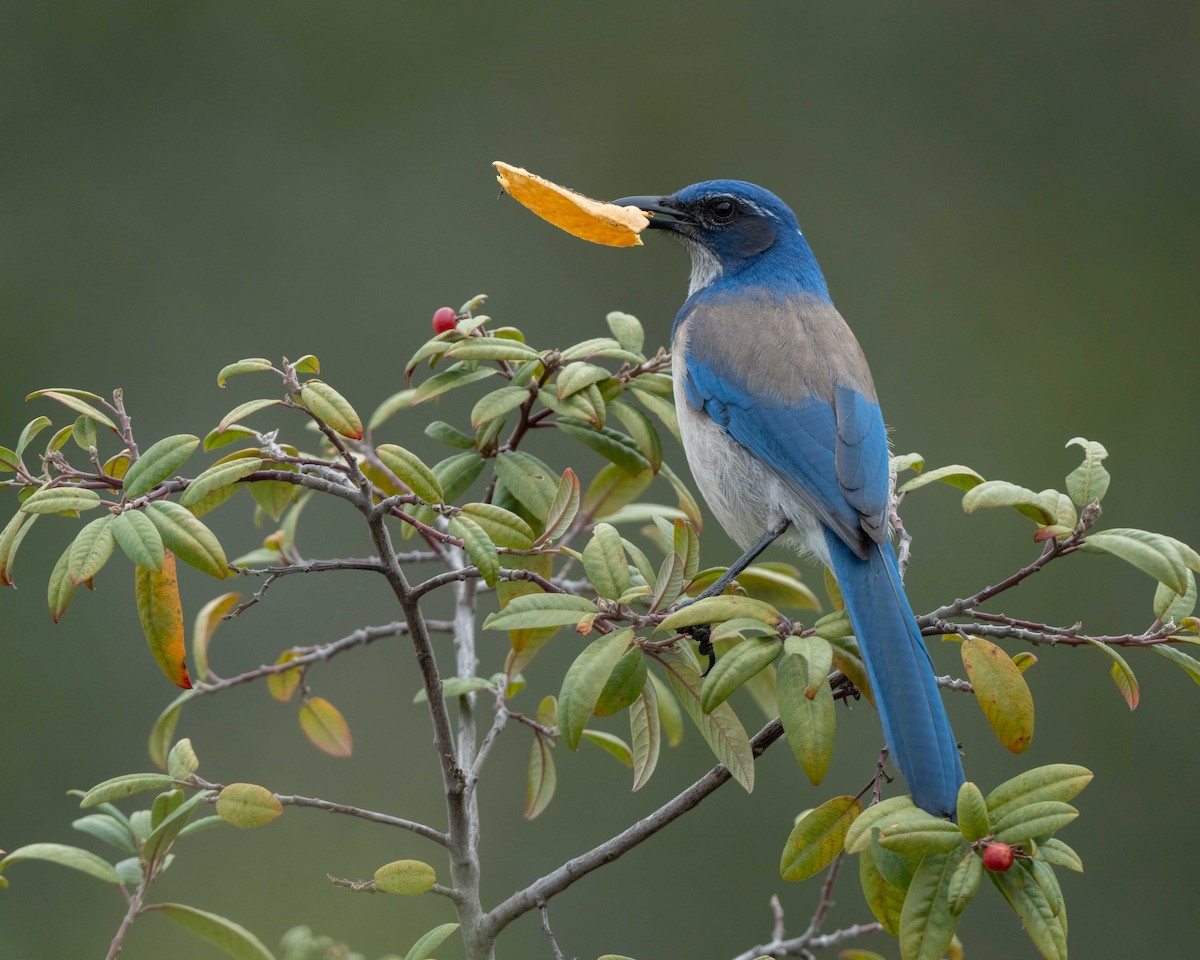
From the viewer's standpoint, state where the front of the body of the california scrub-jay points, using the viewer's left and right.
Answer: facing away from the viewer and to the left of the viewer

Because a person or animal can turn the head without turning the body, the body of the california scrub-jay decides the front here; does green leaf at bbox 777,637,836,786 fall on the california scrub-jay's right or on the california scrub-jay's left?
on the california scrub-jay's left

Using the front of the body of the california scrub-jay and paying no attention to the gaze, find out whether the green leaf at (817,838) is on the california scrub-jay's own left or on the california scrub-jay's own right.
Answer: on the california scrub-jay's own left

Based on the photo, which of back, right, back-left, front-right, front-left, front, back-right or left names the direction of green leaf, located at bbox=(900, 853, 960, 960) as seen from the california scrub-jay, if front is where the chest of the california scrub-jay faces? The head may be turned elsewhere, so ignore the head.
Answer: back-left

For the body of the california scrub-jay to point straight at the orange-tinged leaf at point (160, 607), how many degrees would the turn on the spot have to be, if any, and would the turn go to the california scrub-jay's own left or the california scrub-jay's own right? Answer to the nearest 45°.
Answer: approximately 90° to the california scrub-jay's own left
